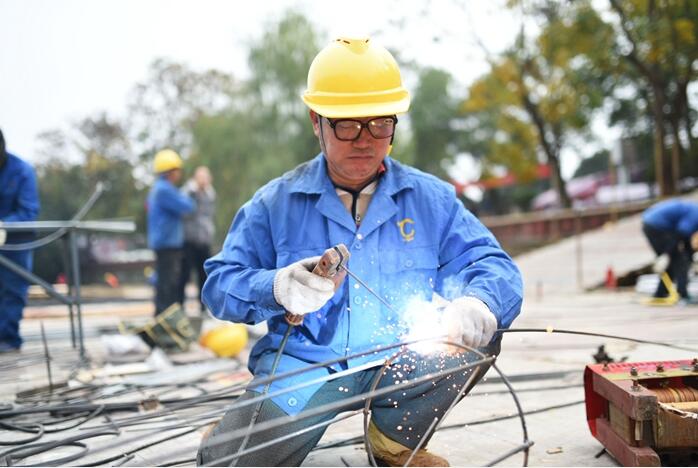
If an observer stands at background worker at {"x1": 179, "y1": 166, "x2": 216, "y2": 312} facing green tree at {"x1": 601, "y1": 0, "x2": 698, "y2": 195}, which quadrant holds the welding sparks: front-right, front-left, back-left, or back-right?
back-right

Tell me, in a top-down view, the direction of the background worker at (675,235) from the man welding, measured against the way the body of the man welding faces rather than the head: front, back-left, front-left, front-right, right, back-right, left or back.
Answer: back-left

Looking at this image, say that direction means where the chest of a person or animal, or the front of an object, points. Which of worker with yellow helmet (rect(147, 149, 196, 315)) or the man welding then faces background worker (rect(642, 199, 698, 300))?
the worker with yellow helmet

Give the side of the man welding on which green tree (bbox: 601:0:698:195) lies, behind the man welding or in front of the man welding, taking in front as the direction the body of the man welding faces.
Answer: behind

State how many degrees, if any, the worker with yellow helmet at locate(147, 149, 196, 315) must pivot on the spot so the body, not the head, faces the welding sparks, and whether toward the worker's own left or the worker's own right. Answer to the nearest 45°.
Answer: approximately 90° to the worker's own right

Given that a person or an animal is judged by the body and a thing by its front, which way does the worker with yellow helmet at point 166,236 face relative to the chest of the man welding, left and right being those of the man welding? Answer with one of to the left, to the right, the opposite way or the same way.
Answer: to the left

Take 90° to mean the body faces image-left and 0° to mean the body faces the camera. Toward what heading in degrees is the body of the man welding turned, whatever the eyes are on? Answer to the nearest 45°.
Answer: approximately 0°

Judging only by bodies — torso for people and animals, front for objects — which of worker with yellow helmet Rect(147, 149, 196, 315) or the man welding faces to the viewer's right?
the worker with yellow helmet

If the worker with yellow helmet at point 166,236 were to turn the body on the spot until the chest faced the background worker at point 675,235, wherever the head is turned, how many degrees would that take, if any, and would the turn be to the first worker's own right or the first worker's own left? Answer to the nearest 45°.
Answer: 0° — they already face them

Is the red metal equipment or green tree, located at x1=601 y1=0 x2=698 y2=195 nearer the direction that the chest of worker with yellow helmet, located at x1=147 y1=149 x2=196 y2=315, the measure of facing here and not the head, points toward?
the green tree

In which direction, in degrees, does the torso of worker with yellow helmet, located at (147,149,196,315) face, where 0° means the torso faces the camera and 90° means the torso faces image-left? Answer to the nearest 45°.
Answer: approximately 270°
